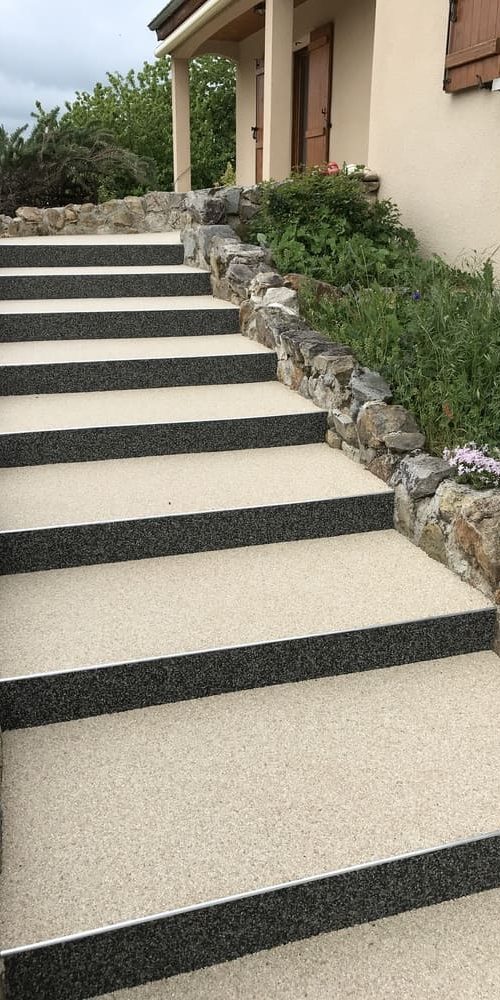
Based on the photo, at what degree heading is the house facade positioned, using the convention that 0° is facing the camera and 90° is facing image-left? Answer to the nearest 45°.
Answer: approximately 45°

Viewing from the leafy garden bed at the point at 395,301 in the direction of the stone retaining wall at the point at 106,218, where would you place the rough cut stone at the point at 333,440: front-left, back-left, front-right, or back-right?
back-left

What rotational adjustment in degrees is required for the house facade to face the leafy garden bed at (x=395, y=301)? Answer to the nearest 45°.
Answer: approximately 45° to its left

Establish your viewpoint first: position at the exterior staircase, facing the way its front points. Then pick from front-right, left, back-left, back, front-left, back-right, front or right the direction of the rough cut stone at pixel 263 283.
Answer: back

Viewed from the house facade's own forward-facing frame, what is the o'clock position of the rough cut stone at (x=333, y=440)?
The rough cut stone is roughly at 11 o'clock from the house facade.

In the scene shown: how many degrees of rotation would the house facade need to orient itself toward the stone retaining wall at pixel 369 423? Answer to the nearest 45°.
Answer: approximately 45° to its left

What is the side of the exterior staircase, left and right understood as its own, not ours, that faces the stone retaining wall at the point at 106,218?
back

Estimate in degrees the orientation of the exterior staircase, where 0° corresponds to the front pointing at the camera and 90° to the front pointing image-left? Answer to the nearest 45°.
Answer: approximately 0°

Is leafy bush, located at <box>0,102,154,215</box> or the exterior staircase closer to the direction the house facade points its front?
the exterior staircase
